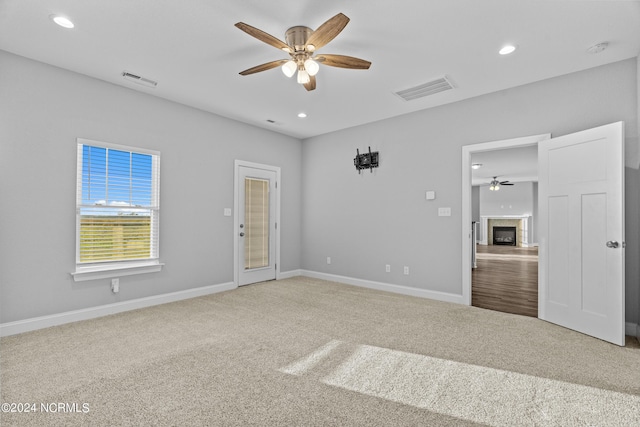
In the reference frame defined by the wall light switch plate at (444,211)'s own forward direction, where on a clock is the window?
The window is roughly at 2 o'clock from the wall light switch plate.

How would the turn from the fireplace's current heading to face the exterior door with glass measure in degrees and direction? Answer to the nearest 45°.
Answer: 0° — it already faces it

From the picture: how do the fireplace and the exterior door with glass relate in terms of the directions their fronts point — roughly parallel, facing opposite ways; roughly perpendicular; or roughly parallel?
roughly perpendicular

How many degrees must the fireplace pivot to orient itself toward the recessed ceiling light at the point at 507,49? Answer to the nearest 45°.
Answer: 0° — it already faces it

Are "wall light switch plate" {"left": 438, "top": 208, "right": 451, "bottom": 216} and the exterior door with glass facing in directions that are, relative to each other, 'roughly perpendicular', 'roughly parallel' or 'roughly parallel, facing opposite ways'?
roughly perpendicular

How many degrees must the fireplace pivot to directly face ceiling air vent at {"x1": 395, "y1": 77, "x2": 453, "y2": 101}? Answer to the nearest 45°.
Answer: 0° — it already faces it

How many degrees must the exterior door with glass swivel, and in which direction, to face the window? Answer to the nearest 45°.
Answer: approximately 90° to its right

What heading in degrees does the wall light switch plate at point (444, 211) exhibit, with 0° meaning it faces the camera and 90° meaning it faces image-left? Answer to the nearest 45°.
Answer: approximately 0°

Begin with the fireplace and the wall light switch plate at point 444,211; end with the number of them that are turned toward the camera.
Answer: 2

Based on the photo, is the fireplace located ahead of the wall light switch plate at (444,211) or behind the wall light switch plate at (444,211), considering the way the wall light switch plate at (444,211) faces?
behind

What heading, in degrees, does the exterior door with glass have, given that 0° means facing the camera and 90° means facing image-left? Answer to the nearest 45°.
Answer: approximately 315°
